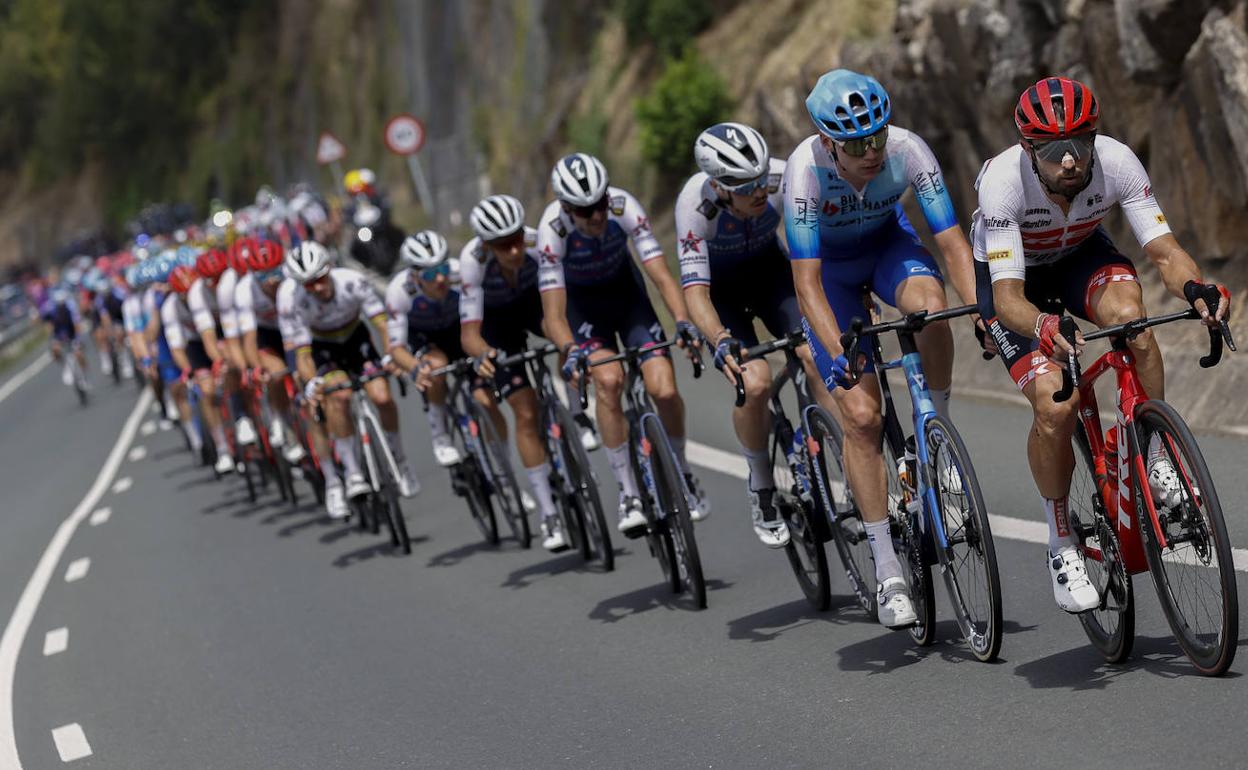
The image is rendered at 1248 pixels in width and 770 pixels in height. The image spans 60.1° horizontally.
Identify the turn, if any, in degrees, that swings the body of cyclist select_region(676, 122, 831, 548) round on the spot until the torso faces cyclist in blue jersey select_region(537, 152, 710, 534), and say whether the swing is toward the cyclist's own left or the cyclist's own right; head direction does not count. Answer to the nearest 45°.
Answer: approximately 180°

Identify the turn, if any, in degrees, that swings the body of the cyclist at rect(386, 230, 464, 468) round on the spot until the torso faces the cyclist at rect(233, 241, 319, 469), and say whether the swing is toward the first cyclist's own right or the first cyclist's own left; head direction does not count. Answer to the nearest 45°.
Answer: approximately 180°

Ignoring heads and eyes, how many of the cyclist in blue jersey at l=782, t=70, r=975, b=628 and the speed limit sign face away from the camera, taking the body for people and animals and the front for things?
0

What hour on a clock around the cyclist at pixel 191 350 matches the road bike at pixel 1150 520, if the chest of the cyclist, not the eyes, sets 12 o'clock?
The road bike is roughly at 1 o'clock from the cyclist.

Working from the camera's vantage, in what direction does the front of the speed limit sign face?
facing the viewer

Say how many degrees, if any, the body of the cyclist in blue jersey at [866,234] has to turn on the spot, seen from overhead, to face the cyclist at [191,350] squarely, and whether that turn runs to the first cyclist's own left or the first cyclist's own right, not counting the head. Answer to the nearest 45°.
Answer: approximately 180°

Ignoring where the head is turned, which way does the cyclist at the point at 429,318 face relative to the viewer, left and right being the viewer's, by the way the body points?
facing the viewer and to the right of the viewer

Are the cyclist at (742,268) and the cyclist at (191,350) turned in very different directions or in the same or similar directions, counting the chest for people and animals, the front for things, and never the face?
same or similar directions

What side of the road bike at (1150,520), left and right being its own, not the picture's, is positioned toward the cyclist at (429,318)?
back

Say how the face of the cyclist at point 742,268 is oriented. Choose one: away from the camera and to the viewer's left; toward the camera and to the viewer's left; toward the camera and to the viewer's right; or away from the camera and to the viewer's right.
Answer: toward the camera and to the viewer's right

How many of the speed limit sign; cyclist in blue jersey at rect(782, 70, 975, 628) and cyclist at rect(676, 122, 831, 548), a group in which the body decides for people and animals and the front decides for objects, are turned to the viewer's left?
0

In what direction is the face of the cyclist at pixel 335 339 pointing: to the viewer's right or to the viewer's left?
to the viewer's right
